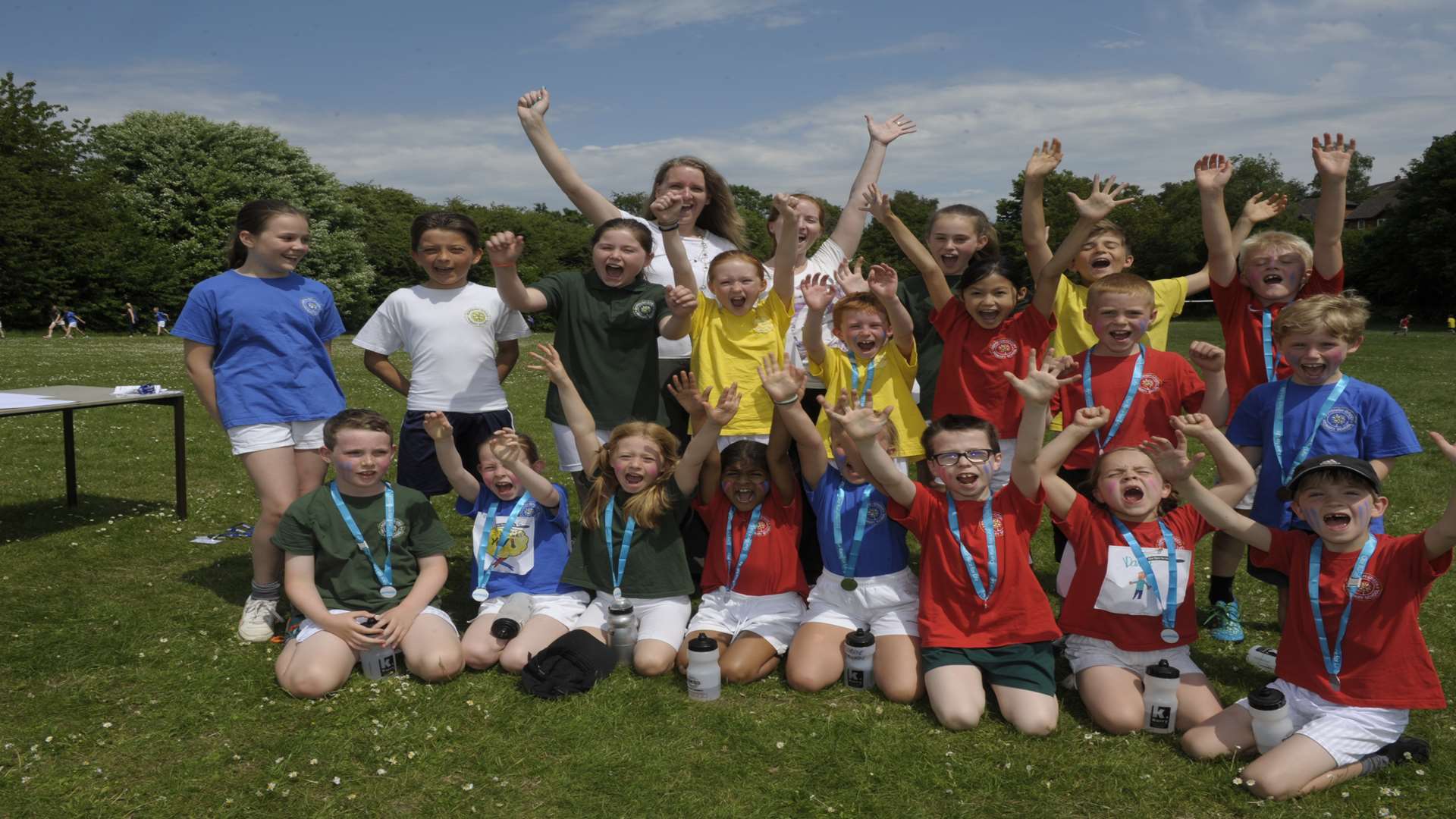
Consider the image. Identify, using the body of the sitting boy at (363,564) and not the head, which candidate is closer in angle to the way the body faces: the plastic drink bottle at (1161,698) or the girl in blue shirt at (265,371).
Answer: the plastic drink bottle

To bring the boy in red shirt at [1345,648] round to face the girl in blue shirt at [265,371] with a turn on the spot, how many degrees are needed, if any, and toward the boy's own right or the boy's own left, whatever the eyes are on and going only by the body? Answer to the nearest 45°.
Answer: approximately 45° to the boy's own right

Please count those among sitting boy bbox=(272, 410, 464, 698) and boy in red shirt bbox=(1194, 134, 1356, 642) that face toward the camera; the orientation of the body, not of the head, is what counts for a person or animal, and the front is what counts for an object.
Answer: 2

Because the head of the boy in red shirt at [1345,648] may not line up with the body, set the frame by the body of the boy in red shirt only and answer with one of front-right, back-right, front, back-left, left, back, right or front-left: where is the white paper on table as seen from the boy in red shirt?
front-right

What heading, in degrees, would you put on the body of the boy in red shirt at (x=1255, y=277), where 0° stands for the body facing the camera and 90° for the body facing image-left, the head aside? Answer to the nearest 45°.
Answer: approximately 0°

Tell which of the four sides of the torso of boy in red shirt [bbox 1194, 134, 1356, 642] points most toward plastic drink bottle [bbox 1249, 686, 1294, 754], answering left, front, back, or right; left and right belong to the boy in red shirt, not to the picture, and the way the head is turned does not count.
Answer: front

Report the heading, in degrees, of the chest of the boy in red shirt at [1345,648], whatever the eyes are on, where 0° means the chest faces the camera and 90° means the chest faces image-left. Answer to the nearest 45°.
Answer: approximately 45°
